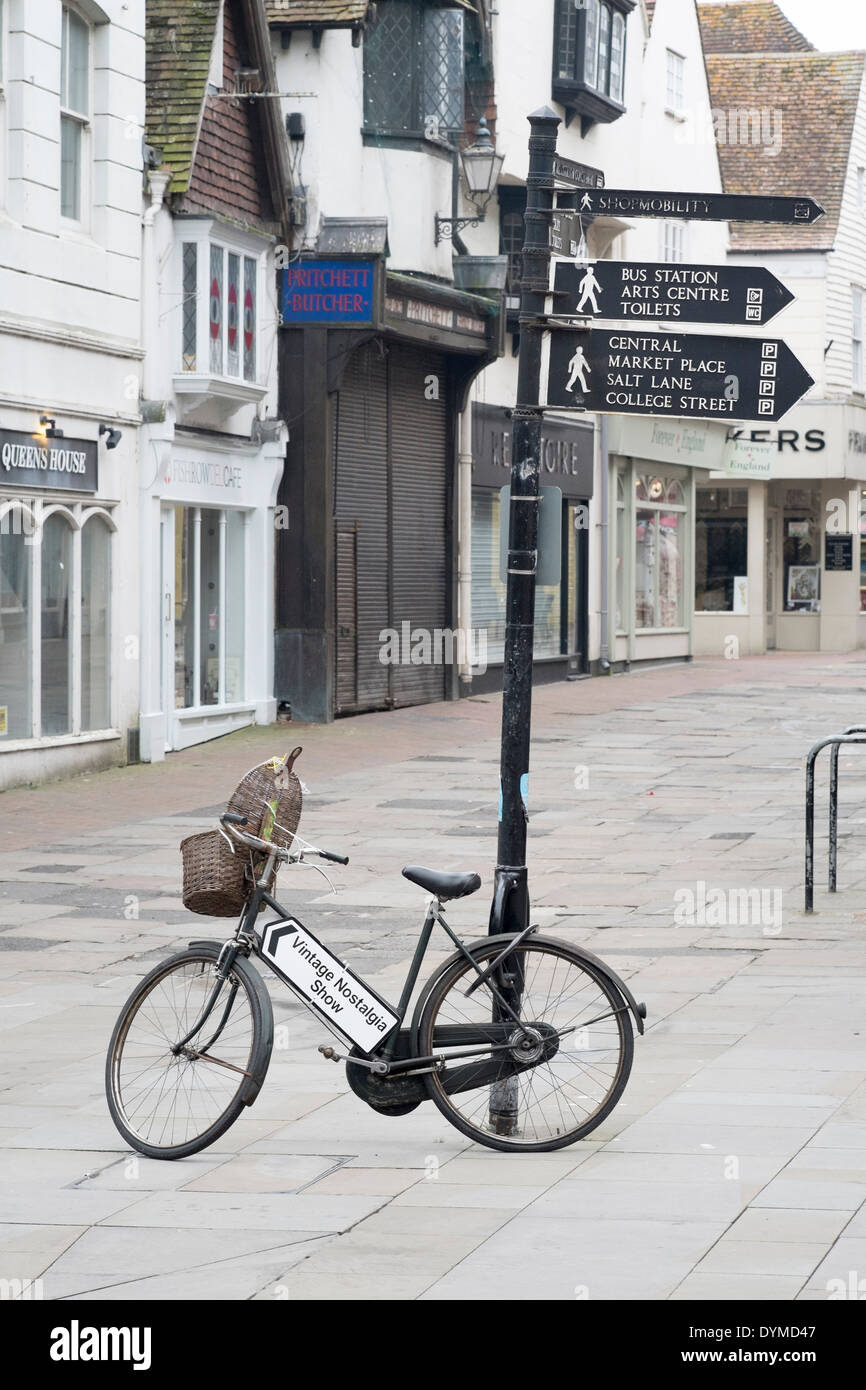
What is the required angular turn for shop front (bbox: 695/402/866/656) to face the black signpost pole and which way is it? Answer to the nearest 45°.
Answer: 0° — it already faces it

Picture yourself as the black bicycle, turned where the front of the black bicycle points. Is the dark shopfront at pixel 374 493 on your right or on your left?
on your right

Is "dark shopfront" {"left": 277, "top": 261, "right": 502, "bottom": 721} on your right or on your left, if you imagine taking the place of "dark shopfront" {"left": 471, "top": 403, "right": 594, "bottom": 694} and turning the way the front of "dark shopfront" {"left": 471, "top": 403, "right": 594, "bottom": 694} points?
on your right

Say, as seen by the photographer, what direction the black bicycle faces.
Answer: facing to the left of the viewer

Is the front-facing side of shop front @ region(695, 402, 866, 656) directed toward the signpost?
yes

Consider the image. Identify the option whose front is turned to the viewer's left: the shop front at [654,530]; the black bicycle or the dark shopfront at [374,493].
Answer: the black bicycle

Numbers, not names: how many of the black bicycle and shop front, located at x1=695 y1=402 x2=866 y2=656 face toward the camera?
1

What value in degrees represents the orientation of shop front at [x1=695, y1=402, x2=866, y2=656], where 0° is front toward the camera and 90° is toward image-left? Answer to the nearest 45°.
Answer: approximately 0°

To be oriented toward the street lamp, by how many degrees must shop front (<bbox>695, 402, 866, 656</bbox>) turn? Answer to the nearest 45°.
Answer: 0° — it already faces it
